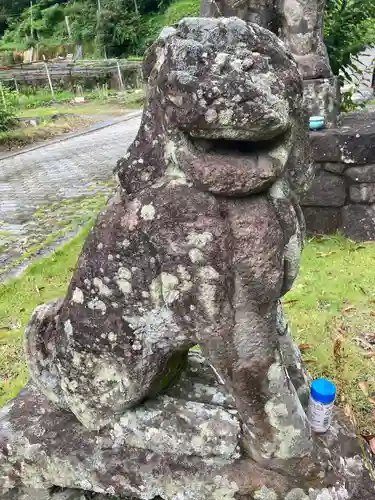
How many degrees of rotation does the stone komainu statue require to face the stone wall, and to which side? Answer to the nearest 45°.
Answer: approximately 90° to its left

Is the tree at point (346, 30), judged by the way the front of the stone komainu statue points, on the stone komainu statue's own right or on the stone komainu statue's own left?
on the stone komainu statue's own left

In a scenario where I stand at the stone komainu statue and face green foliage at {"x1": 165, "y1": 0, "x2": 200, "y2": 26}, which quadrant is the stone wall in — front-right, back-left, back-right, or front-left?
front-right

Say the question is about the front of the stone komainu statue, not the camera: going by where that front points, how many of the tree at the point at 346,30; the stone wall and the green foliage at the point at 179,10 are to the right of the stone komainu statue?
0

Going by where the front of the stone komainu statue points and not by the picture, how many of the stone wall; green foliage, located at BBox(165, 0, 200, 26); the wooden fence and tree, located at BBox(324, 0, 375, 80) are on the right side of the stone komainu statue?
0

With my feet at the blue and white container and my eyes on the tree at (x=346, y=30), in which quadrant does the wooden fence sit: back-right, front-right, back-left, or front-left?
front-left

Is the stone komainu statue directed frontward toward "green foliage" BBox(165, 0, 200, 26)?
no
